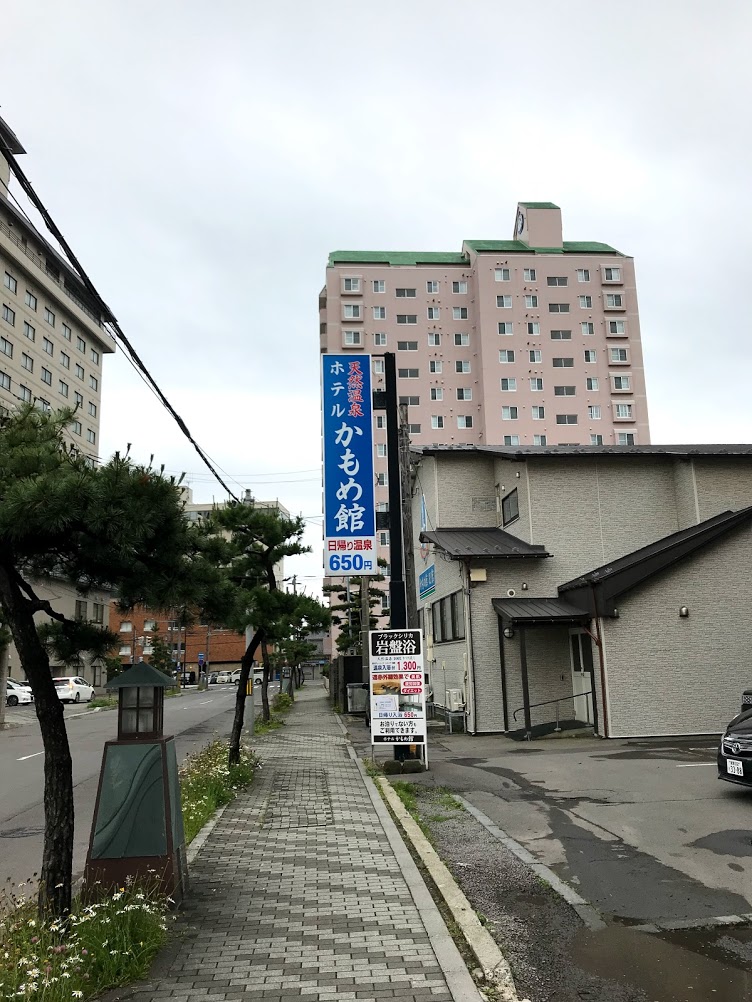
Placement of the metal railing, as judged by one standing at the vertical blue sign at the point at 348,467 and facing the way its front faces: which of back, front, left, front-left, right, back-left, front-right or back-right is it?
back-left

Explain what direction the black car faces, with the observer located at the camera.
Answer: facing the viewer and to the left of the viewer

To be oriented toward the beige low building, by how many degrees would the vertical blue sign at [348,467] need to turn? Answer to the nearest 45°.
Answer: approximately 135° to its left

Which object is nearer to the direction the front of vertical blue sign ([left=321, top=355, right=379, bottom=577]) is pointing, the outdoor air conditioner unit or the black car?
the black car

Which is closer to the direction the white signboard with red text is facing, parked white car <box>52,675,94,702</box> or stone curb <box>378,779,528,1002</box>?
the stone curb

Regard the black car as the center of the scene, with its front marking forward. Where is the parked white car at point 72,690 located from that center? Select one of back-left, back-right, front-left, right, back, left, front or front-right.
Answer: right

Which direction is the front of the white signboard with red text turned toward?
toward the camera

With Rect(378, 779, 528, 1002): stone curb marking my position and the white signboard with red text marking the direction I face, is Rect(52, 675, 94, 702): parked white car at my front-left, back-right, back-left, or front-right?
front-left

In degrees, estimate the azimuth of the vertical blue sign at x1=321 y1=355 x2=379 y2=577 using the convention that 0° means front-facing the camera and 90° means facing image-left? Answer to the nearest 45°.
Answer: approximately 0°
